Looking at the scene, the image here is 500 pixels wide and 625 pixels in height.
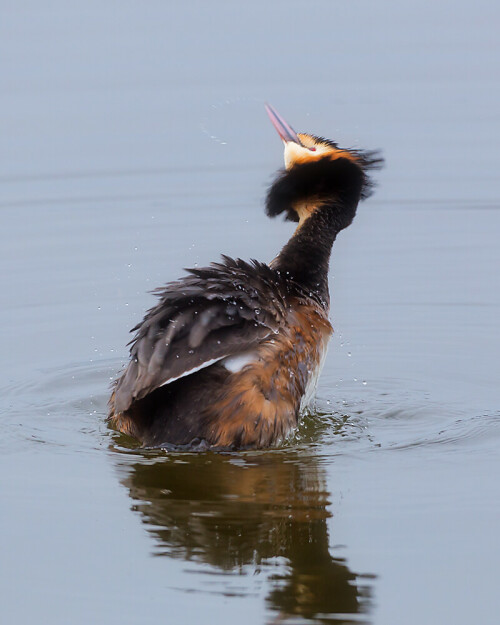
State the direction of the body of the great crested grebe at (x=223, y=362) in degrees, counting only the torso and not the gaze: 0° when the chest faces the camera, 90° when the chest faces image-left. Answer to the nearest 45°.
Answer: approximately 225°
